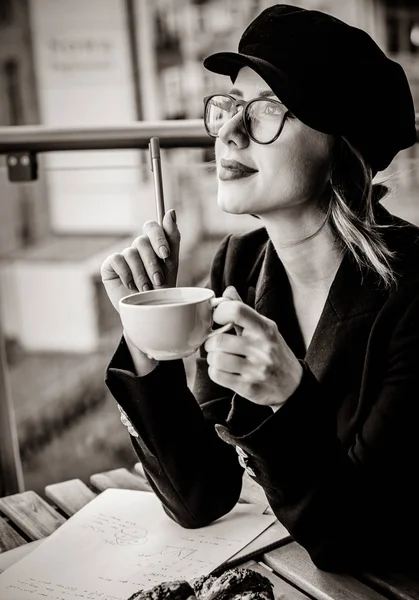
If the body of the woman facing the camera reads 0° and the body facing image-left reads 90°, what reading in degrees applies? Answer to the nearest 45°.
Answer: approximately 45°
